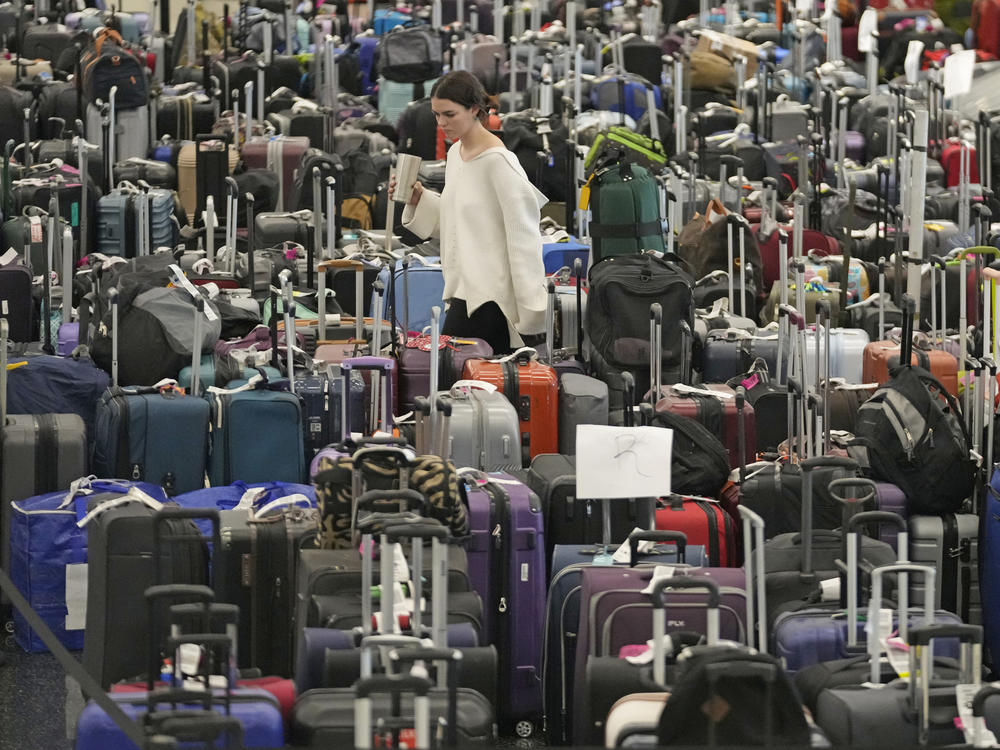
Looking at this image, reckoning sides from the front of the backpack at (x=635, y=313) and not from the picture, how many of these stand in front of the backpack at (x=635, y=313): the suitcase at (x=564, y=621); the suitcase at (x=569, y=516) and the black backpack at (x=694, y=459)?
3

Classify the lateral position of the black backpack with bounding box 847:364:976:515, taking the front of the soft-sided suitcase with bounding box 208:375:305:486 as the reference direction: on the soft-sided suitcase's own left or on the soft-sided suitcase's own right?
on the soft-sided suitcase's own left

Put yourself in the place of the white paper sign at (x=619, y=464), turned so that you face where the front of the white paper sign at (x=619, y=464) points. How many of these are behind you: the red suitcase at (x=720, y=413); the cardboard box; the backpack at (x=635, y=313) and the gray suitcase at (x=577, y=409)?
4

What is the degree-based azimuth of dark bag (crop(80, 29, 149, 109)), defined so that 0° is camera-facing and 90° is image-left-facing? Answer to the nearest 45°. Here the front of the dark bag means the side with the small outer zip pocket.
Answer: approximately 0°

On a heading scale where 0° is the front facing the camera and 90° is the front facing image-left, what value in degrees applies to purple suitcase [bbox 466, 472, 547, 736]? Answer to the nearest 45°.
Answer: approximately 45°

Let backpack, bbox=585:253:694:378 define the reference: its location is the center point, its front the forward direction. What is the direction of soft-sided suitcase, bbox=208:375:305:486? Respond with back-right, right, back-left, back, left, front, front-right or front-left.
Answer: front-right

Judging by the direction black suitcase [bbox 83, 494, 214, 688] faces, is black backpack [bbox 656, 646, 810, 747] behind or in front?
in front
